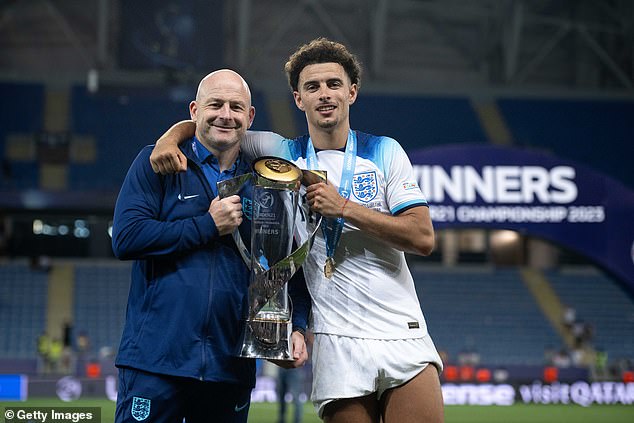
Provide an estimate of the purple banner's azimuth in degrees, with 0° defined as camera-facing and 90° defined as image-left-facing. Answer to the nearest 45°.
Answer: approximately 0°

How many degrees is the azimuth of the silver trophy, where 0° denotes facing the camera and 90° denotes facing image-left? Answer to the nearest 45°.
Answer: approximately 0°

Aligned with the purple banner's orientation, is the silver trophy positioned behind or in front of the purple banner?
in front

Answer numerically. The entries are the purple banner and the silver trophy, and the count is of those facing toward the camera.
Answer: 2

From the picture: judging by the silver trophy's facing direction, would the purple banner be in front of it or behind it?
behind

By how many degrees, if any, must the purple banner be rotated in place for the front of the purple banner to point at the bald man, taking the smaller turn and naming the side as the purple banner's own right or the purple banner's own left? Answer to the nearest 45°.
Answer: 0° — it already faces them

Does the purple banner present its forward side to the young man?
yes

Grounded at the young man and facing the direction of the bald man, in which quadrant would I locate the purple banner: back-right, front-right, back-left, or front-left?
back-right
